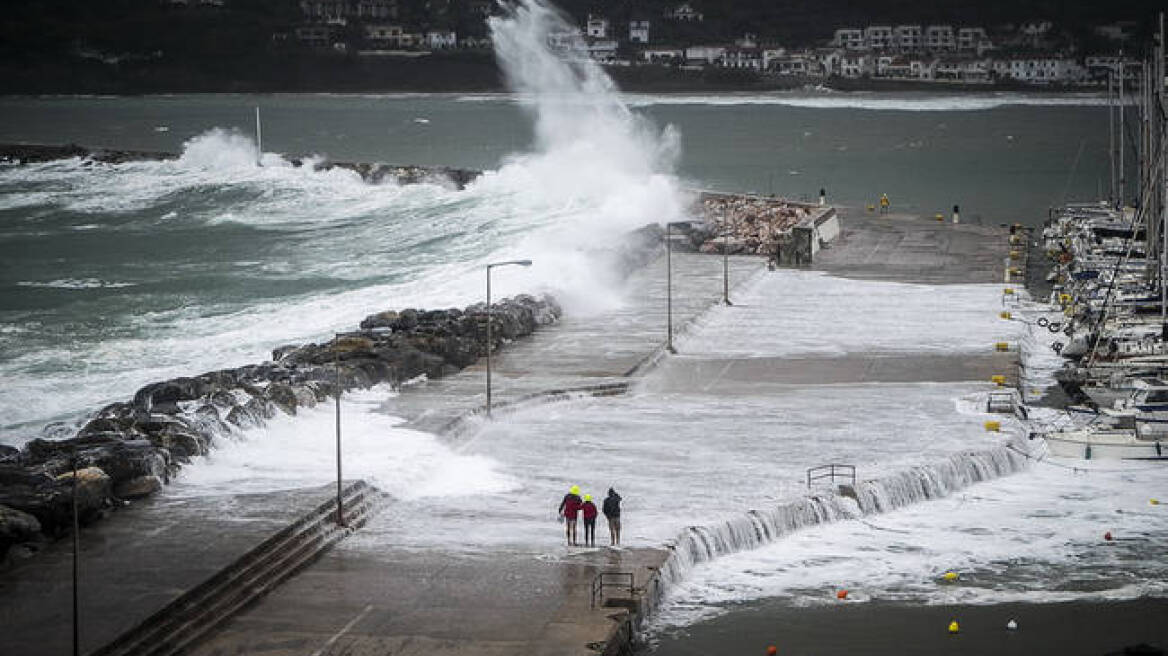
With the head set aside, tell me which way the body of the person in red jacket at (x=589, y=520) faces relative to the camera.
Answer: away from the camera

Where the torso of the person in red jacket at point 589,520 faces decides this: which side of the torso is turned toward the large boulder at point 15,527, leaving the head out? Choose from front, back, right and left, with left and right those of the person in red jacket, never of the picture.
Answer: left

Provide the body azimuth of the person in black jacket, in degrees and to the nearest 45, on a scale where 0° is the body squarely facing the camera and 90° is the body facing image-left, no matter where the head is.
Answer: approximately 180°

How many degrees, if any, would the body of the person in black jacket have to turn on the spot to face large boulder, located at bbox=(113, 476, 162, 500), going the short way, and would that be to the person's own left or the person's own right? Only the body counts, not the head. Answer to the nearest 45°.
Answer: approximately 90° to the person's own left

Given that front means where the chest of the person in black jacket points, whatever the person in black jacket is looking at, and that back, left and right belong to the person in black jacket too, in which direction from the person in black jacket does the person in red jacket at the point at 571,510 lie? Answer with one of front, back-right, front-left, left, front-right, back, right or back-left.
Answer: left

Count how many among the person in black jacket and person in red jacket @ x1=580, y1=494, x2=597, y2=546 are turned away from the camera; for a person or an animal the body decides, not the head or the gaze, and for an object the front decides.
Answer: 2

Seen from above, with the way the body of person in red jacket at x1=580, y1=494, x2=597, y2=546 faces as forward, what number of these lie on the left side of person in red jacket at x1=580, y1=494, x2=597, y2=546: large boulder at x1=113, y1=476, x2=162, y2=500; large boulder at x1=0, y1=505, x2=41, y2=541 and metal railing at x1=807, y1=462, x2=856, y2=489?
2

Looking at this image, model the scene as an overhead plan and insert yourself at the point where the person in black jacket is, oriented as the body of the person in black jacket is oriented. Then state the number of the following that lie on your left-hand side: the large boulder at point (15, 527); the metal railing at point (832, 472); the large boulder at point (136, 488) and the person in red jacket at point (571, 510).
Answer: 3
